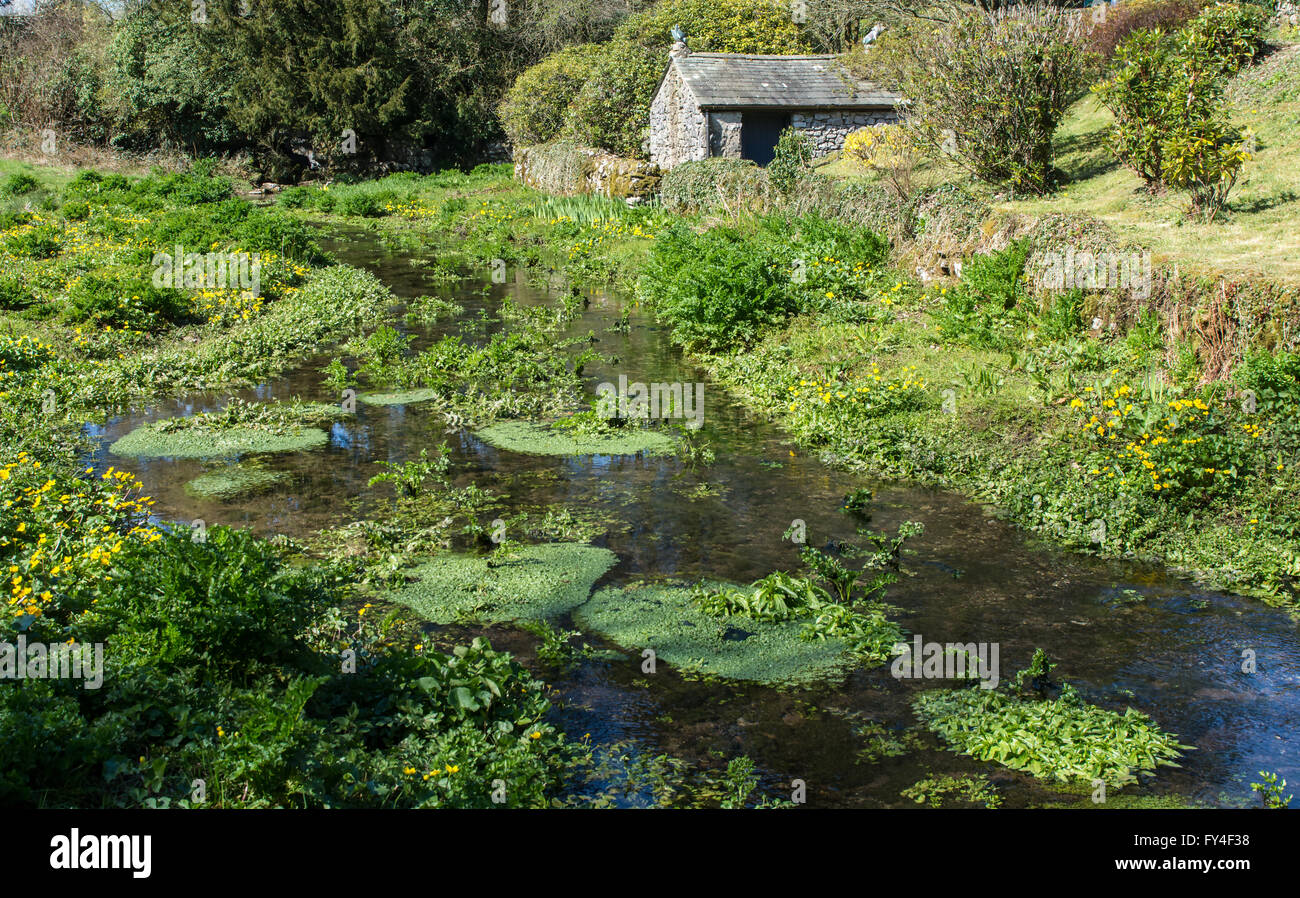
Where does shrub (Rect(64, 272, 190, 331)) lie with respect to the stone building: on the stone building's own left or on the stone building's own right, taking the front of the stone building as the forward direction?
on the stone building's own right

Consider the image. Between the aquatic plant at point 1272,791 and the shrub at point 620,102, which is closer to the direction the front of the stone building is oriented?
the aquatic plant

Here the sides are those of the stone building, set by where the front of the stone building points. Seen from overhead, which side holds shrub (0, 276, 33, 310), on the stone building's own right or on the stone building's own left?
on the stone building's own right

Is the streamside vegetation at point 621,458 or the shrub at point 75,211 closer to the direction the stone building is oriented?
the streamside vegetation

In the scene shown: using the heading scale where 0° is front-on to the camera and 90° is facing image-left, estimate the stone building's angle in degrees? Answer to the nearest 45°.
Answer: approximately 315°
